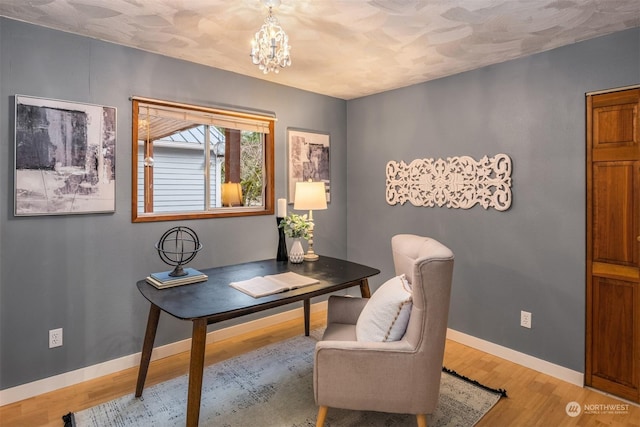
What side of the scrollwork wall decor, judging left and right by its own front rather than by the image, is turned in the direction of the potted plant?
front

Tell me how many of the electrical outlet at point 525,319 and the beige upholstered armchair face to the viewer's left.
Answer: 1

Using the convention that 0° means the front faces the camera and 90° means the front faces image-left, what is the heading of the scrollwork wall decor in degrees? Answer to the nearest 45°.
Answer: approximately 45°

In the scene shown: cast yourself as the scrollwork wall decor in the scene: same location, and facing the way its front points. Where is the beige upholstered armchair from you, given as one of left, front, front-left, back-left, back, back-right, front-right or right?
front-left

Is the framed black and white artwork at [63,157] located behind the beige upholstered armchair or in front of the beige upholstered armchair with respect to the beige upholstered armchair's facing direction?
in front

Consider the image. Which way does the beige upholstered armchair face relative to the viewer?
to the viewer's left

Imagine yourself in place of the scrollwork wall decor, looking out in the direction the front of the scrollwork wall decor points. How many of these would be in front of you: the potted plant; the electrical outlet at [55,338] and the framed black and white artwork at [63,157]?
3

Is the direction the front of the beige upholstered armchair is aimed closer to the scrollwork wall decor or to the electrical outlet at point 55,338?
the electrical outlet

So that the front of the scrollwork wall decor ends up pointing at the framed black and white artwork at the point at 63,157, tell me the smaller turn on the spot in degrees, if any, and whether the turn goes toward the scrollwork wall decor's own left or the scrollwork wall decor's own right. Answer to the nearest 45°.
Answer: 0° — it already faces it

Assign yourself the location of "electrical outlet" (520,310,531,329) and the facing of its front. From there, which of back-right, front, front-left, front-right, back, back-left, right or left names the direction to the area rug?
front-right

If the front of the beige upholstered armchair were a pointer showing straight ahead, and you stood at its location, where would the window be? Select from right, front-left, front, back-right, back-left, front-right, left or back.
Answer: front-right

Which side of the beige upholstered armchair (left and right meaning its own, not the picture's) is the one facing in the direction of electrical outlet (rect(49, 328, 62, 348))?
front
